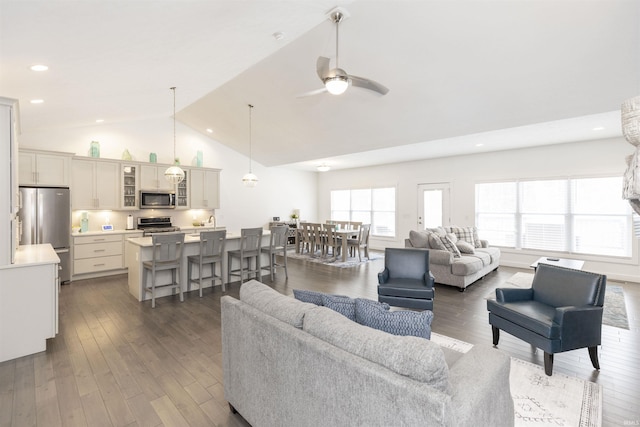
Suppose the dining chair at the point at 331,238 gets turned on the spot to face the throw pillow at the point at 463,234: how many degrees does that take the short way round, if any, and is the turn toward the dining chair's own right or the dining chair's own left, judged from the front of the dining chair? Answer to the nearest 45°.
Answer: approximately 90° to the dining chair's own right

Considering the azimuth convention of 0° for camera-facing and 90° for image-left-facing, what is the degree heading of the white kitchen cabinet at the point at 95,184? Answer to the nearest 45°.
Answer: approximately 0°

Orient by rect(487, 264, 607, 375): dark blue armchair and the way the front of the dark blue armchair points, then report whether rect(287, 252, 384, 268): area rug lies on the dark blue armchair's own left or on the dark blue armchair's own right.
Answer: on the dark blue armchair's own right

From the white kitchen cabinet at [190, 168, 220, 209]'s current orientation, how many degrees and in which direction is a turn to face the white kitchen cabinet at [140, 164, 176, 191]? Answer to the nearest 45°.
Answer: approximately 45° to its right

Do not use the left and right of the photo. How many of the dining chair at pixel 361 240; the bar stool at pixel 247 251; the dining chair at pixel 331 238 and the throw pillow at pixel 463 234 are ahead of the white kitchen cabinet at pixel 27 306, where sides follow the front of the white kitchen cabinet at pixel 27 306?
4

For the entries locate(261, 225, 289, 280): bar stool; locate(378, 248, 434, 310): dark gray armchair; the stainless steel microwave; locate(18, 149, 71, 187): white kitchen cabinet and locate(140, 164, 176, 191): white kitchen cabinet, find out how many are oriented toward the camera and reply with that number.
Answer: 4

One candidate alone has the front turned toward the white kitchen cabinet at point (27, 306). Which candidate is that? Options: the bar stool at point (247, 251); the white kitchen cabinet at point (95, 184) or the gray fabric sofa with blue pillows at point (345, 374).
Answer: the white kitchen cabinet at point (95, 184)

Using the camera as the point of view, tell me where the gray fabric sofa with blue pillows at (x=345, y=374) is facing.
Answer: facing away from the viewer and to the right of the viewer

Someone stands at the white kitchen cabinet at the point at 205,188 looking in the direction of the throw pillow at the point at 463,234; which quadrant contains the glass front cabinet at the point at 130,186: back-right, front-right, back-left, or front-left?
back-right

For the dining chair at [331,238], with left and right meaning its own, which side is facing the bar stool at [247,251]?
back

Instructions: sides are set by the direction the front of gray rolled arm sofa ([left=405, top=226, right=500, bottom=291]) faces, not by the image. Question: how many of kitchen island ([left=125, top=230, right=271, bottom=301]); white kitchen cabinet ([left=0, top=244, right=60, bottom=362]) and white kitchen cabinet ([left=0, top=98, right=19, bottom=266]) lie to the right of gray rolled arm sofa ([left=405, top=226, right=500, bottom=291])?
3

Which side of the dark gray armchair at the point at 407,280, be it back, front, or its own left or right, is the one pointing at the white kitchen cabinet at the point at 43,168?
right

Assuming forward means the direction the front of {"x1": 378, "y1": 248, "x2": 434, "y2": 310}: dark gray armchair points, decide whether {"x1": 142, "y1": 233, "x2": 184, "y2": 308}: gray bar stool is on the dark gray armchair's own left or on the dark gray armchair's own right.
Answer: on the dark gray armchair's own right

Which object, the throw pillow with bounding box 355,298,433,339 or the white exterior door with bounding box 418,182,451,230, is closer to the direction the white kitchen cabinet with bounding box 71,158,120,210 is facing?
the throw pillow
